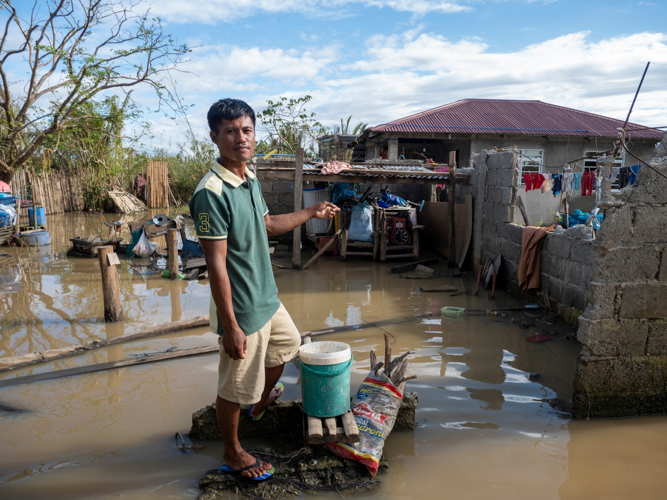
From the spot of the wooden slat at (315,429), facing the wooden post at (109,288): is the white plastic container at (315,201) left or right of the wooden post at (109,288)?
right

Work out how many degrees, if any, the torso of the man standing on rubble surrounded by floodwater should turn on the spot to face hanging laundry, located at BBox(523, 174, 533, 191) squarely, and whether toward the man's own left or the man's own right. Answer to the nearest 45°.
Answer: approximately 90° to the man's own left

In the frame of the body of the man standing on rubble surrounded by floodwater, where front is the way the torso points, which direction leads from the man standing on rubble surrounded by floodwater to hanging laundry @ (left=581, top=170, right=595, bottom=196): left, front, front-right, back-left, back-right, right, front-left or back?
left

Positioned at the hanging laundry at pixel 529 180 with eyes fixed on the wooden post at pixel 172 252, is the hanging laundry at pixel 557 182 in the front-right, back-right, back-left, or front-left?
back-left

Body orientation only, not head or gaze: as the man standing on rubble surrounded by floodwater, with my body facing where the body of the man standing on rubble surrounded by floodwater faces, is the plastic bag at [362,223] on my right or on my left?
on my left

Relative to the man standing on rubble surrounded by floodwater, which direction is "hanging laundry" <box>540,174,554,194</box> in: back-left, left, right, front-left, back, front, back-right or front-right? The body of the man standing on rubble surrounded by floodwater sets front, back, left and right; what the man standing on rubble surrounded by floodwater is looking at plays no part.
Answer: left

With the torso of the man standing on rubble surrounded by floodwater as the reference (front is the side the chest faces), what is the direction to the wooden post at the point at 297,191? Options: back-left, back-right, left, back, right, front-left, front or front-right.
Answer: back-left

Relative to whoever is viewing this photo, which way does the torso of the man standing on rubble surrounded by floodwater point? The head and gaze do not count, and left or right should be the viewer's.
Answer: facing the viewer and to the right of the viewer

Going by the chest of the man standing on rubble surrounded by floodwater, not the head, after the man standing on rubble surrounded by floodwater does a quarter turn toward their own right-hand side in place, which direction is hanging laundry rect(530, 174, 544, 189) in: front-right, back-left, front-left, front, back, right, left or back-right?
back

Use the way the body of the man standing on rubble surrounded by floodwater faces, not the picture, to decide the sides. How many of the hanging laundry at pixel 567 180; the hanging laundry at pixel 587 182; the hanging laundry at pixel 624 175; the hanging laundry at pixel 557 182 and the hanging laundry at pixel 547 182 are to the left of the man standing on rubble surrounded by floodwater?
5

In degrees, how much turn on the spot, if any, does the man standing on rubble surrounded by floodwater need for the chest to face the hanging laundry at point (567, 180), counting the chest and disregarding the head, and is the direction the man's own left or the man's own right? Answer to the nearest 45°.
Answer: approximately 90° to the man's own left

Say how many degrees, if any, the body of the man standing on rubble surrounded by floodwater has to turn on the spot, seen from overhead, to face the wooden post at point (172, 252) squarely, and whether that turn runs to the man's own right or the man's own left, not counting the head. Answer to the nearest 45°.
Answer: approximately 135° to the man's own left
